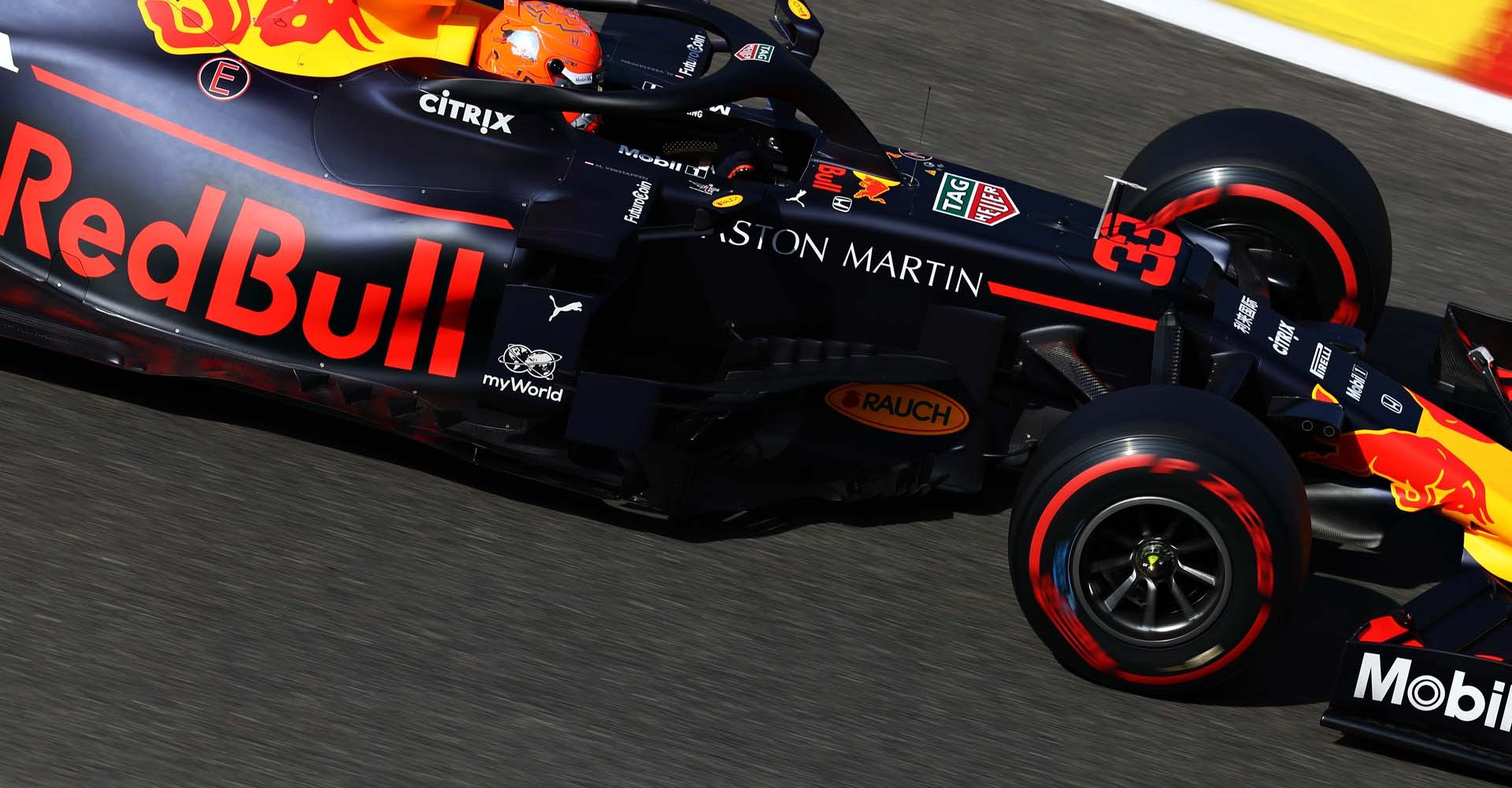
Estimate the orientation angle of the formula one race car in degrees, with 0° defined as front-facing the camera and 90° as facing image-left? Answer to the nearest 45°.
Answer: approximately 270°
